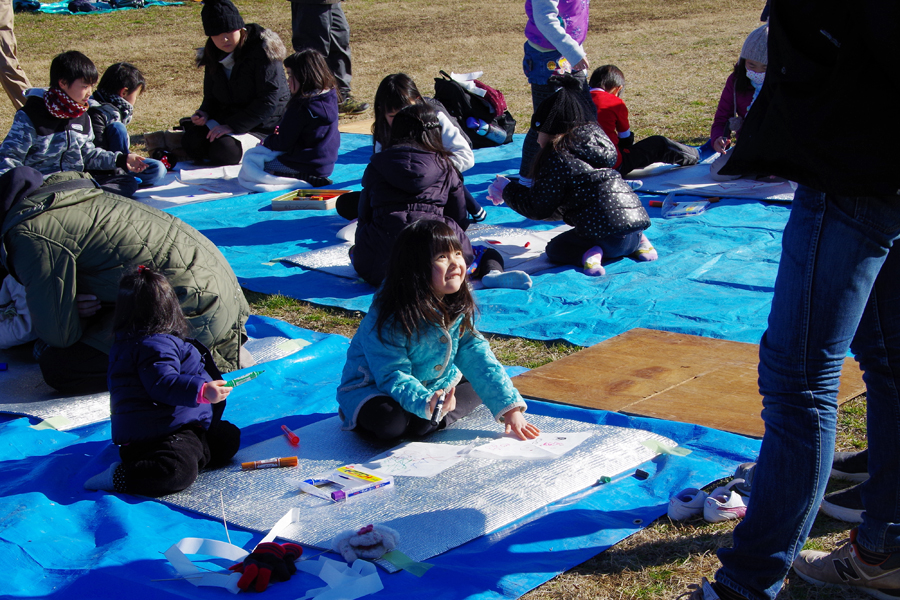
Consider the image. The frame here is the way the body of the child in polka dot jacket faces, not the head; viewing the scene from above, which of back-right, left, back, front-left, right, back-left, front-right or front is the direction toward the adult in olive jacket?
left

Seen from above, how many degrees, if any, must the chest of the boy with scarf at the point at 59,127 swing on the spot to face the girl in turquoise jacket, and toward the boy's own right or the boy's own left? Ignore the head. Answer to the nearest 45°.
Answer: approximately 45° to the boy's own right

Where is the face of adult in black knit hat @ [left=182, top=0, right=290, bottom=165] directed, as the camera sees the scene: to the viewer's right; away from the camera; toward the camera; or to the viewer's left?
toward the camera

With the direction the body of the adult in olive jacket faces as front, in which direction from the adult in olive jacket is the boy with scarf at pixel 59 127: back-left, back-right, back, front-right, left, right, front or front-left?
right

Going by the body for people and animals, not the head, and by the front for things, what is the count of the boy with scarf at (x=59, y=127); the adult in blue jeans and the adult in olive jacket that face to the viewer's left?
2

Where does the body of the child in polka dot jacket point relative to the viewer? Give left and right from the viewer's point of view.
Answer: facing away from the viewer and to the left of the viewer

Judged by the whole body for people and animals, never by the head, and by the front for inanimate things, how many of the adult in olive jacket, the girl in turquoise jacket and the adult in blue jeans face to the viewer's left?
2

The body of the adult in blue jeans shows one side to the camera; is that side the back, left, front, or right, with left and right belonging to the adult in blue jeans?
left

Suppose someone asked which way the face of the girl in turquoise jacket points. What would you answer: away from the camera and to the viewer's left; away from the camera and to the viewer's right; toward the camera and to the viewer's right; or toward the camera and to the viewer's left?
toward the camera and to the viewer's right

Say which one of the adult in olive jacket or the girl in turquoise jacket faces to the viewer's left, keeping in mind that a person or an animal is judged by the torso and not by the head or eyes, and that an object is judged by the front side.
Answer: the adult in olive jacket

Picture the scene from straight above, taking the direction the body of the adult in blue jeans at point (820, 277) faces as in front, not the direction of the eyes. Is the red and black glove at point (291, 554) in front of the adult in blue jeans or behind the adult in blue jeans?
in front

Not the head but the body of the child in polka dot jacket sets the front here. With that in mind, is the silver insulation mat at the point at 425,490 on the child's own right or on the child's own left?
on the child's own left

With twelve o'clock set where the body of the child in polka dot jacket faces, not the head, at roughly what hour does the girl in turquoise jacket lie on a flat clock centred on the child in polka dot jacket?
The girl in turquoise jacket is roughly at 8 o'clock from the child in polka dot jacket.

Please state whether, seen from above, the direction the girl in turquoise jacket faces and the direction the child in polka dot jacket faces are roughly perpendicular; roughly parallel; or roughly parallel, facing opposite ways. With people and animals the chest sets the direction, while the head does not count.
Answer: roughly parallel, facing opposite ways

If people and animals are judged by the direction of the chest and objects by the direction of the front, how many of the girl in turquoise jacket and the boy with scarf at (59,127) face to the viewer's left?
0

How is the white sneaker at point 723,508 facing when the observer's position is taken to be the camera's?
facing the viewer and to the left of the viewer

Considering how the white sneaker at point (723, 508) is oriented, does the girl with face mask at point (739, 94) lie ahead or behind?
behind

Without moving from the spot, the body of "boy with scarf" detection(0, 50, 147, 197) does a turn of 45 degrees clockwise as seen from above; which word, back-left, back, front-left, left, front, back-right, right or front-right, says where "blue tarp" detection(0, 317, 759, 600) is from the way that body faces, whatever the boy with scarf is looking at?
front
